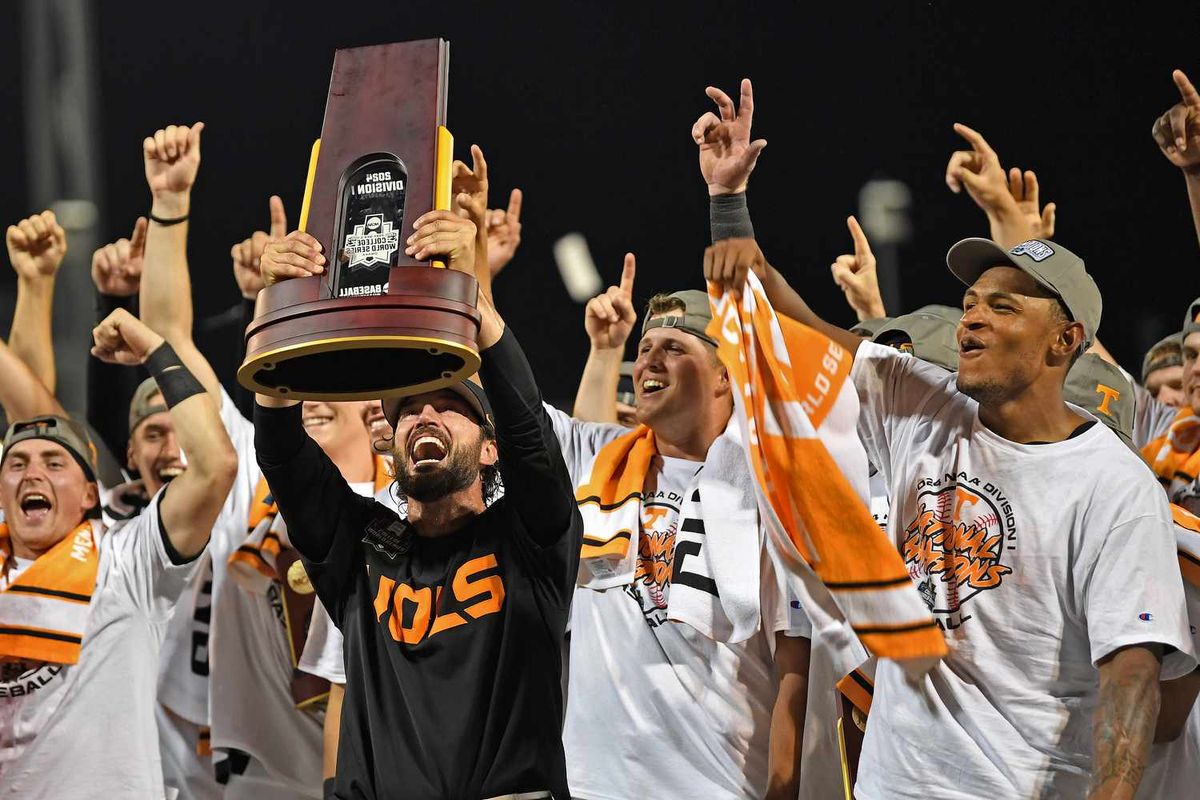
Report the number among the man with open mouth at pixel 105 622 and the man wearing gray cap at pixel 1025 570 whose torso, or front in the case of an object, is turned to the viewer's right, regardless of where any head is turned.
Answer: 0

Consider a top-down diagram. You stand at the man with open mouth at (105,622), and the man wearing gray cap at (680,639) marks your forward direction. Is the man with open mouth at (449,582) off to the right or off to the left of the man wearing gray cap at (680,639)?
right

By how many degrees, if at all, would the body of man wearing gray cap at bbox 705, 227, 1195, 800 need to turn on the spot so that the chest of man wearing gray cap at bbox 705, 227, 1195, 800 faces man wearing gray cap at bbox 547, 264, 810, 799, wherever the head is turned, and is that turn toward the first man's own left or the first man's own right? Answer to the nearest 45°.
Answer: approximately 90° to the first man's own right

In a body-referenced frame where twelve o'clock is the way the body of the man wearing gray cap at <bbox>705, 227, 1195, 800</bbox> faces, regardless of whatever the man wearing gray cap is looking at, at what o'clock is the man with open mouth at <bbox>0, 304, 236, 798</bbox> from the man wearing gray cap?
The man with open mouth is roughly at 2 o'clock from the man wearing gray cap.

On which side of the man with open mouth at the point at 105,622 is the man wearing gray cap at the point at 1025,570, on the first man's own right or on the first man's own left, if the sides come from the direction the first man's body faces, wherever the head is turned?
on the first man's own left

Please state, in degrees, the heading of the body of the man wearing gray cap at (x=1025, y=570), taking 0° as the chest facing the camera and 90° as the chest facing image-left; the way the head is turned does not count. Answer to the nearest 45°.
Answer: approximately 45°

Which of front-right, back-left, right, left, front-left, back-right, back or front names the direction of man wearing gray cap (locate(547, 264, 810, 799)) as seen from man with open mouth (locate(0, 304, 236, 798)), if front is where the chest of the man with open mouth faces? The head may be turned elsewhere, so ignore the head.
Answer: left
